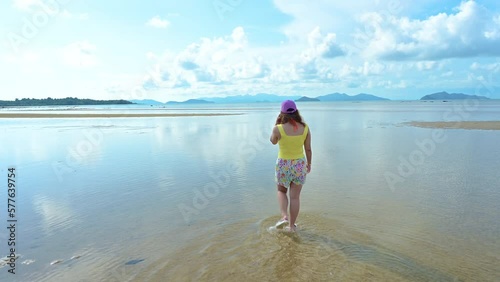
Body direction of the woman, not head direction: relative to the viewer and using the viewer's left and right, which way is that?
facing away from the viewer

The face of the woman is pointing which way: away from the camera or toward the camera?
away from the camera
